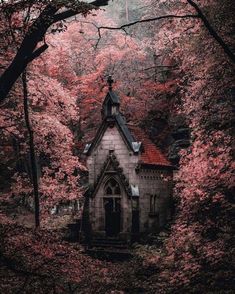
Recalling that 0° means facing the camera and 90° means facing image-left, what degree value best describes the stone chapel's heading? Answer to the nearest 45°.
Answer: approximately 45°
